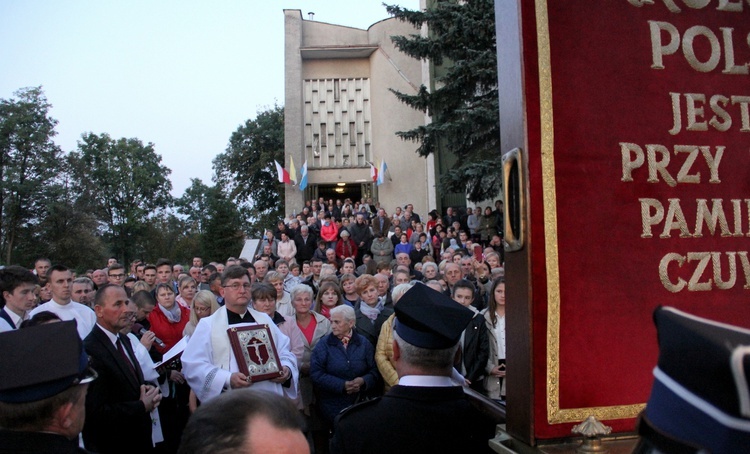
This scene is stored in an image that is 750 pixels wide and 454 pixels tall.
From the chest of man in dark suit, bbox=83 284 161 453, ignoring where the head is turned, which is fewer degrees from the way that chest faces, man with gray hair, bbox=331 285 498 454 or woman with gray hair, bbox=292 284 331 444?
the man with gray hair

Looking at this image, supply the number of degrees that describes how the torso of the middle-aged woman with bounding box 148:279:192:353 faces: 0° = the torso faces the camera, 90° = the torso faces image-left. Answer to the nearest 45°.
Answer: approximately 0°

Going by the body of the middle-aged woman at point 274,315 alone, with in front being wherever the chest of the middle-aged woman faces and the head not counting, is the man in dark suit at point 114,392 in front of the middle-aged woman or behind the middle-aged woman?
in front

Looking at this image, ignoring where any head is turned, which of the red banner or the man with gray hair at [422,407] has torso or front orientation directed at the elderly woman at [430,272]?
the man with gray hair

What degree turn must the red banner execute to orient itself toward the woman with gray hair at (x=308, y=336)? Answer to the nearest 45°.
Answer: approximately 135° to its right

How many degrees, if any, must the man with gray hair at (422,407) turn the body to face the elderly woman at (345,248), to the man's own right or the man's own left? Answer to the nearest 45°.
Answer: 0° — they already face them

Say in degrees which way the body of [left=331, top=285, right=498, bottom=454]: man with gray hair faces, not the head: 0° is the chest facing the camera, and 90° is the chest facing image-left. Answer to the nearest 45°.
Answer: approximately 180°

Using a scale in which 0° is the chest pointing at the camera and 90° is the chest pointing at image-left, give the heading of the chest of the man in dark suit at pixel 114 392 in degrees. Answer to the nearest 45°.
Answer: approximately 315°
